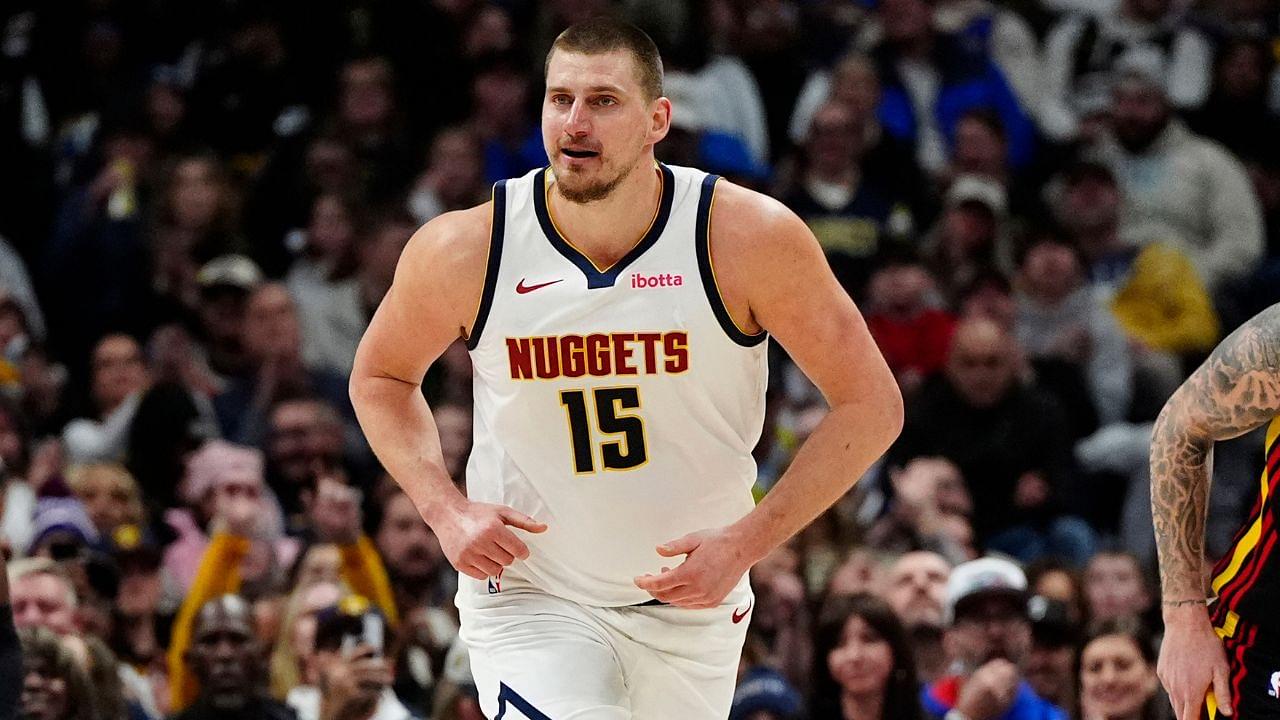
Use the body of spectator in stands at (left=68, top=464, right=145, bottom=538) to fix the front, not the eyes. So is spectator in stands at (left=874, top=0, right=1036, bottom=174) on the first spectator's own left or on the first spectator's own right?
on the first spectator's own left

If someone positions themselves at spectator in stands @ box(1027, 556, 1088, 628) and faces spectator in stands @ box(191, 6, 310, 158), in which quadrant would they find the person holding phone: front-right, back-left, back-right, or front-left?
front-left

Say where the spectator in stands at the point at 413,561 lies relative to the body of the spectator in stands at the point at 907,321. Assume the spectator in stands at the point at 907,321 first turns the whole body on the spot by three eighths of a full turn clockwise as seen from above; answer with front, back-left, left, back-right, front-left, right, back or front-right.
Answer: left

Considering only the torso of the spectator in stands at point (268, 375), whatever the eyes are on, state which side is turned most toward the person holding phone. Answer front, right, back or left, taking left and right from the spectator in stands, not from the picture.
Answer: front

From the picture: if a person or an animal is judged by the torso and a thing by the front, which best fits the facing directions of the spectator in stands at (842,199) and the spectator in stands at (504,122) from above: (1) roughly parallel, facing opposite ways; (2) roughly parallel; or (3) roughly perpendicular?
roughly parallel

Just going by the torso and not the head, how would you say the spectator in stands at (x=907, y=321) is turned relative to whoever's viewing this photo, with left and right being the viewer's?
facing the viewer

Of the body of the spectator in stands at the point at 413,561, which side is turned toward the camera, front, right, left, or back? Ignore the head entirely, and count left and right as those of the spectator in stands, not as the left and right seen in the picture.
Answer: front

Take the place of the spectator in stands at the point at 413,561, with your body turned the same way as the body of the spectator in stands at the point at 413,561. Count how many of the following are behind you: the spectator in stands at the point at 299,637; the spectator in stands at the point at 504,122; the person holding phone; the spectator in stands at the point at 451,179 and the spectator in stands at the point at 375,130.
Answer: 3

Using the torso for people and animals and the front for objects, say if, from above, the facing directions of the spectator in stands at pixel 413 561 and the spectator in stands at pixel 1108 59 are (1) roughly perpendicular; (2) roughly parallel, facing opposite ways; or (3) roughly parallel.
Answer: roughly parallel

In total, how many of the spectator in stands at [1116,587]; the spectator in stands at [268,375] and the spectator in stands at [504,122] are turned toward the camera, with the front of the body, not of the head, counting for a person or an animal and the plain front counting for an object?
3

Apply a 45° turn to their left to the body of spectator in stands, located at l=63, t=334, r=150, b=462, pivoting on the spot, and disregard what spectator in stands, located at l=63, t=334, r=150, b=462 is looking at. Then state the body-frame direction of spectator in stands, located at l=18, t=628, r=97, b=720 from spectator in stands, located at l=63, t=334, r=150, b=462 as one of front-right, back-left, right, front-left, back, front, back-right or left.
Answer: front-right
